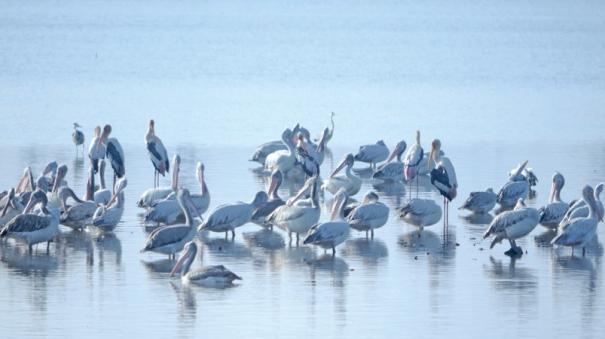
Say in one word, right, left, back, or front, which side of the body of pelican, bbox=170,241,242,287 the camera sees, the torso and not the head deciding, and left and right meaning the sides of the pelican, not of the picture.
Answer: left

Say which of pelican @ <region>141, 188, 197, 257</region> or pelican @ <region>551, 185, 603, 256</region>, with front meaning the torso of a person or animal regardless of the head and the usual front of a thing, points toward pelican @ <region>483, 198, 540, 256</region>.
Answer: pelican @ <region>141, 188, 197, 257</region>

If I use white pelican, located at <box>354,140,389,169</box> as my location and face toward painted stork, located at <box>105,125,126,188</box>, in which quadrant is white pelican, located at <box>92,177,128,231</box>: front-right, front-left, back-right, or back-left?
front-left

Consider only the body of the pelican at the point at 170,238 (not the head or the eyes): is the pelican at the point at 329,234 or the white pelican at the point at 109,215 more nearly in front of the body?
the pelican

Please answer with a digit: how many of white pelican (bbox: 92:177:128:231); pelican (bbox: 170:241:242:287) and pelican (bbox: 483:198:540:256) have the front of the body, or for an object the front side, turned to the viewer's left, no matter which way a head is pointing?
1

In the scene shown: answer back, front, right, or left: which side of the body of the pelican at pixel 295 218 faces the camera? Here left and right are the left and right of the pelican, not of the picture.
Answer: right

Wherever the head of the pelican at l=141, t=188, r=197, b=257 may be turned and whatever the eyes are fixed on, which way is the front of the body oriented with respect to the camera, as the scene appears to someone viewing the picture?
to the viewer's right

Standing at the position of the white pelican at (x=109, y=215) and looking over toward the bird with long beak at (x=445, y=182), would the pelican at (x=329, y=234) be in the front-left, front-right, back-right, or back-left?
front-right
